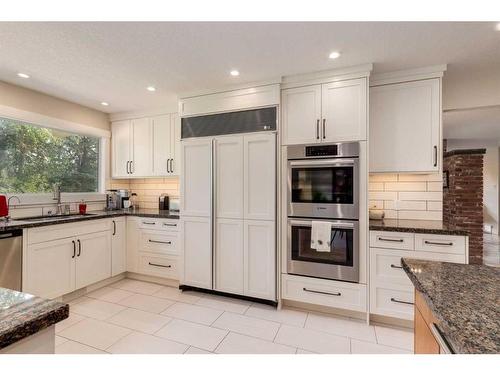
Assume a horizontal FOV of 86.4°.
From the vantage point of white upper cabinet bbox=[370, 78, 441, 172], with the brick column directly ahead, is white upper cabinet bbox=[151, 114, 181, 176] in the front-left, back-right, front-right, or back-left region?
back-left

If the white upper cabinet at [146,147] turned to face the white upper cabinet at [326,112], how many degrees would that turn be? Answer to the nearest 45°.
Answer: approximately 90° to its left

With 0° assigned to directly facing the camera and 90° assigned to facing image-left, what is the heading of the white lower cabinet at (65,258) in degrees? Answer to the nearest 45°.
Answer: approximately 315°

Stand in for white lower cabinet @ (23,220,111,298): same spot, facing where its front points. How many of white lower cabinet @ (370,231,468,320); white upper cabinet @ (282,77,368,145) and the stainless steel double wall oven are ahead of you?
3

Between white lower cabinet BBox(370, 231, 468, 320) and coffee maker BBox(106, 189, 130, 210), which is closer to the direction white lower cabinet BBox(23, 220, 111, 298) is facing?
the white lower cabinet

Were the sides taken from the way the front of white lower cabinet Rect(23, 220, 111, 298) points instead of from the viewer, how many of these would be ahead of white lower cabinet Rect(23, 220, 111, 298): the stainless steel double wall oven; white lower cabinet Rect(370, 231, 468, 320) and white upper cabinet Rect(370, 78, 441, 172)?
3

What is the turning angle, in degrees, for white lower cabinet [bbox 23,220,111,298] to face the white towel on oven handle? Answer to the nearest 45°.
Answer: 0° — it already faces it

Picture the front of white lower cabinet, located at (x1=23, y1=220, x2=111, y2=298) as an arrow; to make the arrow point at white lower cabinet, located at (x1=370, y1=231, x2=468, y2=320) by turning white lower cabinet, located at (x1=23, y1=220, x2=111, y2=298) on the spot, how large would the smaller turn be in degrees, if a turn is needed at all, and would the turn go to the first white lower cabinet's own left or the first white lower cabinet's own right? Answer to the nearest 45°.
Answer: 0° — it already faces it
